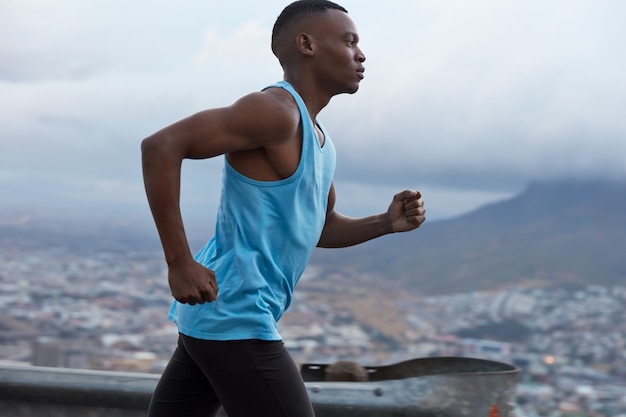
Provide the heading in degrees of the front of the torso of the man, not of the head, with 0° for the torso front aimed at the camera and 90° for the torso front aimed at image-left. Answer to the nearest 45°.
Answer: approximately 270°

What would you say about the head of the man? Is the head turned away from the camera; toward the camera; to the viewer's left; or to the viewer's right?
to the viewer's right
